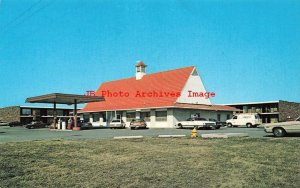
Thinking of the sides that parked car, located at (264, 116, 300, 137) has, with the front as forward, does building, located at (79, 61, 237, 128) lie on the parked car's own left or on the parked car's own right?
on the parked car's own right

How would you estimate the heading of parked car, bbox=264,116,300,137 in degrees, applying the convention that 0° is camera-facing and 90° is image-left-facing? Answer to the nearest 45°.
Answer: approximately 90°

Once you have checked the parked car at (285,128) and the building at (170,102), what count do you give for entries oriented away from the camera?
0

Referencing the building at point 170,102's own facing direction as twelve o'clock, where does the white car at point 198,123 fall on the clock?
The white car is roughly at 10 o'clock from the building.

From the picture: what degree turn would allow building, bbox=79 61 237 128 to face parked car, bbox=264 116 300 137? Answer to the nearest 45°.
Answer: approximately 45° to its left

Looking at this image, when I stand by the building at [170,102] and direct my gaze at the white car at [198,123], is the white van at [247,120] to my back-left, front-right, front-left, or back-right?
front-left

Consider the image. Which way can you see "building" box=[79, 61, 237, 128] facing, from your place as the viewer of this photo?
facing the viewer and to the left of the viewer
